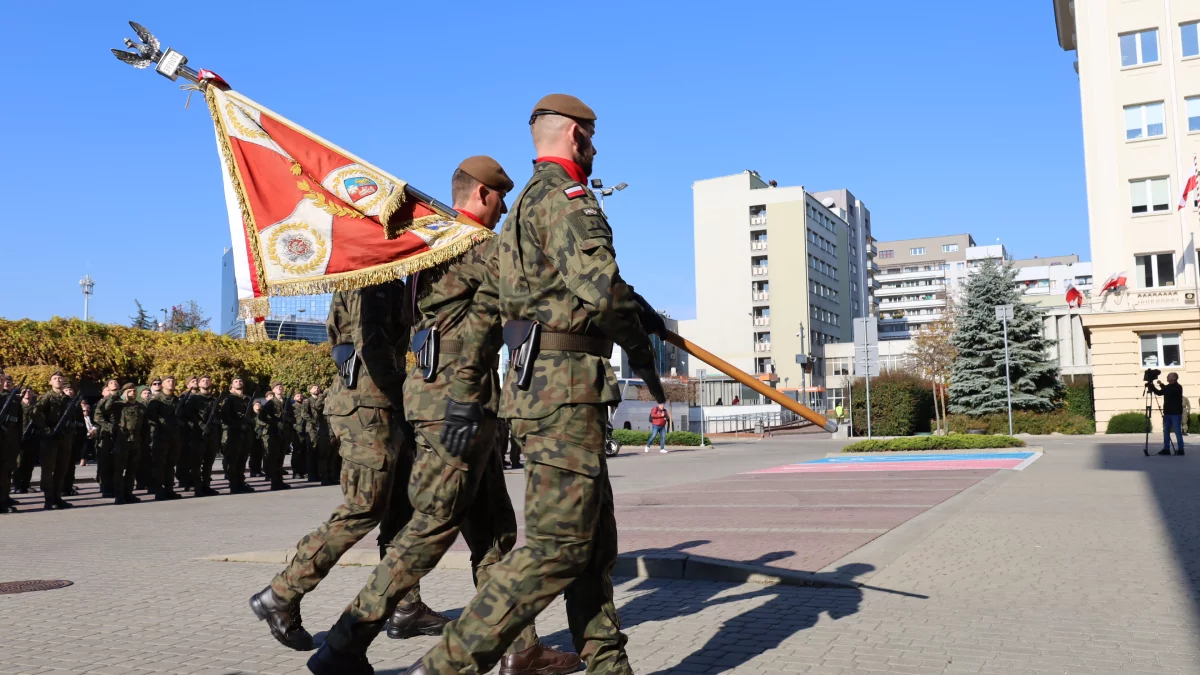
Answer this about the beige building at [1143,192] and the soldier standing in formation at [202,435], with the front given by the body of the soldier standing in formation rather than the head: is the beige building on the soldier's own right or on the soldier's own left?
on the soldier's own left

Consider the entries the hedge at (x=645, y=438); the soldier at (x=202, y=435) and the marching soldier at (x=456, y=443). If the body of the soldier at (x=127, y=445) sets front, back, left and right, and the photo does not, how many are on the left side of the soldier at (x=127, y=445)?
2

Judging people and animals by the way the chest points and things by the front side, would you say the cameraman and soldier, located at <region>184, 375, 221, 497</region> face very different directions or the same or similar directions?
very different directions

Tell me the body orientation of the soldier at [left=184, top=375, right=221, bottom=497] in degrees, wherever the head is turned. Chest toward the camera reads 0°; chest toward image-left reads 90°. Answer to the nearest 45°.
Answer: approximately 315°

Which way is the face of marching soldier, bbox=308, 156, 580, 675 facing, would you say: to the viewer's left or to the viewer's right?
to the viewer's right

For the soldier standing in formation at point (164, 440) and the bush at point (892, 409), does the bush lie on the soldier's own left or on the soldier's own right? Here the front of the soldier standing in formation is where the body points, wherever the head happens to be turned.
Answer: on the soldier's own left

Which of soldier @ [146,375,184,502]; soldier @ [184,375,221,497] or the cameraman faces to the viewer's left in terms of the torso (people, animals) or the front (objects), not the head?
the cameraman

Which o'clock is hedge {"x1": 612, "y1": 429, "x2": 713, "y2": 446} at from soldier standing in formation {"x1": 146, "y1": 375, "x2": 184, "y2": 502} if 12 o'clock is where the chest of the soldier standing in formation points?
The hedge is roughly at 9 o'clock from the soldier standing in formation.

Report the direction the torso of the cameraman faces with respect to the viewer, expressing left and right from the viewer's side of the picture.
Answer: facing to the left of the viewer
